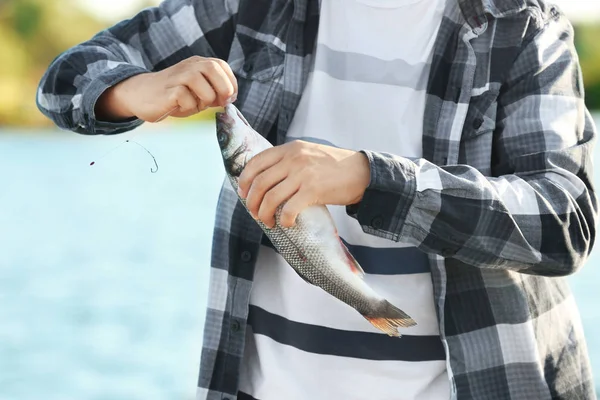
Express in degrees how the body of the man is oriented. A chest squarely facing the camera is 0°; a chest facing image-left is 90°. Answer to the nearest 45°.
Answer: approximately 0°
